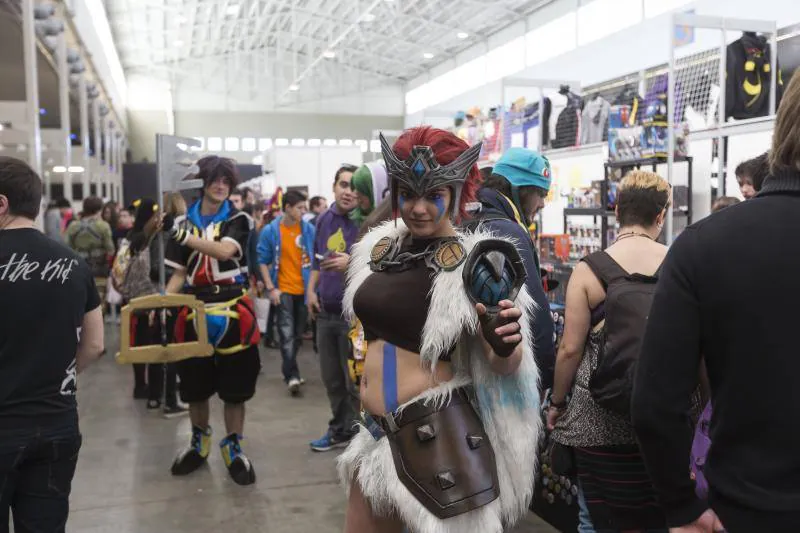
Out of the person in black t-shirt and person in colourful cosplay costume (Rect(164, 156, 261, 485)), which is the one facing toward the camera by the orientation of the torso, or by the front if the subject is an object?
the person in colourful cosplay costume

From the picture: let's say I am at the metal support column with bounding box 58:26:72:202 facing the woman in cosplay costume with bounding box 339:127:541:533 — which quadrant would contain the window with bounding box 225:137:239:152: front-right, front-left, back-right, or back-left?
back-left

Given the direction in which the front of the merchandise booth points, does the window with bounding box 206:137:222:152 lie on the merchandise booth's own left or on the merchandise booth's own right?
on the merchandise booth's own right

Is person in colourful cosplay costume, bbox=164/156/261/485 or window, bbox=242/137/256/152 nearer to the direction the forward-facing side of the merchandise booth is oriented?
the person in colourful cosplay costume

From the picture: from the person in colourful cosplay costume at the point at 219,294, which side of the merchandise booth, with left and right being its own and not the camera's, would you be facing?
front

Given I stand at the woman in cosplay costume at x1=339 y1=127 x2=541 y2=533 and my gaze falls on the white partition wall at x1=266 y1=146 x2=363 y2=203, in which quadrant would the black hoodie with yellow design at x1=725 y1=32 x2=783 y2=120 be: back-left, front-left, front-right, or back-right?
front-right

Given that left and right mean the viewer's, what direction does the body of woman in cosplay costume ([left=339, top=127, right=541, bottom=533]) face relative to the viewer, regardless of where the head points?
facing the viewer and to the left of the viewer

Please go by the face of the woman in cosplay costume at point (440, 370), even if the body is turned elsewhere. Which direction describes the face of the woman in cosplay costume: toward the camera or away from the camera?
toward the camera

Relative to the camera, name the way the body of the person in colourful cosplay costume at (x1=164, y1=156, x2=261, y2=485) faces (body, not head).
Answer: toward the camera

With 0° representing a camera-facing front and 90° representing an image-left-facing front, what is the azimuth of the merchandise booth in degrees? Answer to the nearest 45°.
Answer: approximately 45°
